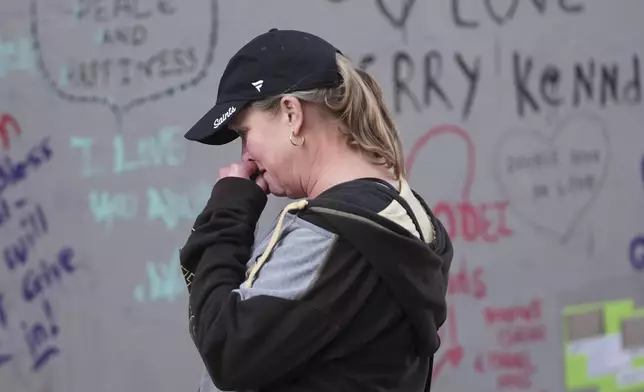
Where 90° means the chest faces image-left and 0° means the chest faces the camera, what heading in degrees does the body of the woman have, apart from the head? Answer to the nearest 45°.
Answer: approximately 90°

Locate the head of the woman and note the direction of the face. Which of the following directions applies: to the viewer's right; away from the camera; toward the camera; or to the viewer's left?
to the viewer's left
